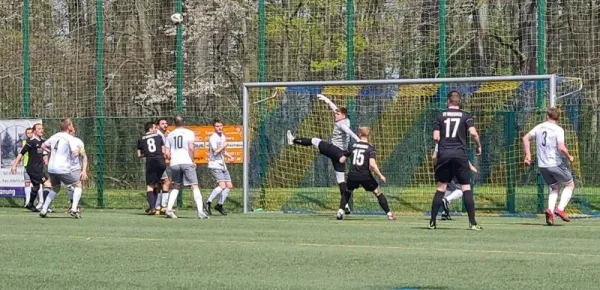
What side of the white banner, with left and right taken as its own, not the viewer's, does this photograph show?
front

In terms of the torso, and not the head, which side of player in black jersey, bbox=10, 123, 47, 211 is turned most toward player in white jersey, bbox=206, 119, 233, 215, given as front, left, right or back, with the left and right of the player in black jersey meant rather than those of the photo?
front

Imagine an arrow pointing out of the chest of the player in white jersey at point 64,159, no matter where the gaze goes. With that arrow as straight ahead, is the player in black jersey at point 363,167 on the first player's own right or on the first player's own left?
on the first player's own right

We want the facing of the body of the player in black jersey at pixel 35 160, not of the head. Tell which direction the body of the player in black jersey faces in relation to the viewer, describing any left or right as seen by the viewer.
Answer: facing the viewer and to the right of the viewer

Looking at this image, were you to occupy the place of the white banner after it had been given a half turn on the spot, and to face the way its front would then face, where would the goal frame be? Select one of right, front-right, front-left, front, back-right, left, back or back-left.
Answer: back-right

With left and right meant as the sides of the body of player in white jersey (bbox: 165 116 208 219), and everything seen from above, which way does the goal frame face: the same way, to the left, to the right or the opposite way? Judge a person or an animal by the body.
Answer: the opposite way

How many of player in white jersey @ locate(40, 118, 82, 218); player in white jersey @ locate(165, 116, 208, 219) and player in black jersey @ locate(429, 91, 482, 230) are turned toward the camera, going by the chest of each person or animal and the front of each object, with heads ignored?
0

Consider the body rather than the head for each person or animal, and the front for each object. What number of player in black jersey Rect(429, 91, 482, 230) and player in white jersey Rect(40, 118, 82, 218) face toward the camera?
0

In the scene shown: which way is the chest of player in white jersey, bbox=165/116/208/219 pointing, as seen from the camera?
away from the camera

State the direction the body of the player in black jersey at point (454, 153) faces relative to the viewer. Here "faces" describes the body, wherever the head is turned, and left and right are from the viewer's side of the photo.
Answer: facing away from the viewer

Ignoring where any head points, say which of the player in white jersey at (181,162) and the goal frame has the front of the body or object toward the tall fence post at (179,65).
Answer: the player in white jersey

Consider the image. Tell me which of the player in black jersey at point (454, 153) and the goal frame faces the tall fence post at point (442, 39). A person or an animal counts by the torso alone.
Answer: the player in black jersey

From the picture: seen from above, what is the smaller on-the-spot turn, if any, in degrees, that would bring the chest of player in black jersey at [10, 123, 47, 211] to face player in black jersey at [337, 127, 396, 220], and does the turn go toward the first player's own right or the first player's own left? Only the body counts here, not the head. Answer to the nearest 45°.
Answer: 0° — they already face them

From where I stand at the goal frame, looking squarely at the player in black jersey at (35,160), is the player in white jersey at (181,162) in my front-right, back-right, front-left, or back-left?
front-left

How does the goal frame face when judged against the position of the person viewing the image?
facing the viewer

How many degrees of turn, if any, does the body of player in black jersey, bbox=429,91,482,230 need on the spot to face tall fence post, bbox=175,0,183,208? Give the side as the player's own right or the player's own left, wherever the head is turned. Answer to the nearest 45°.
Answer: approximately 45° to the player's own left

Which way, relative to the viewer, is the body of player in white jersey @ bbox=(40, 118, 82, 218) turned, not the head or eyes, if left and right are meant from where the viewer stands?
facing away from the viewer and to the right of the viewer

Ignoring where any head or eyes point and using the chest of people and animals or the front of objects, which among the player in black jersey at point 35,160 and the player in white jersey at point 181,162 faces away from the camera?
the player in white jersey
